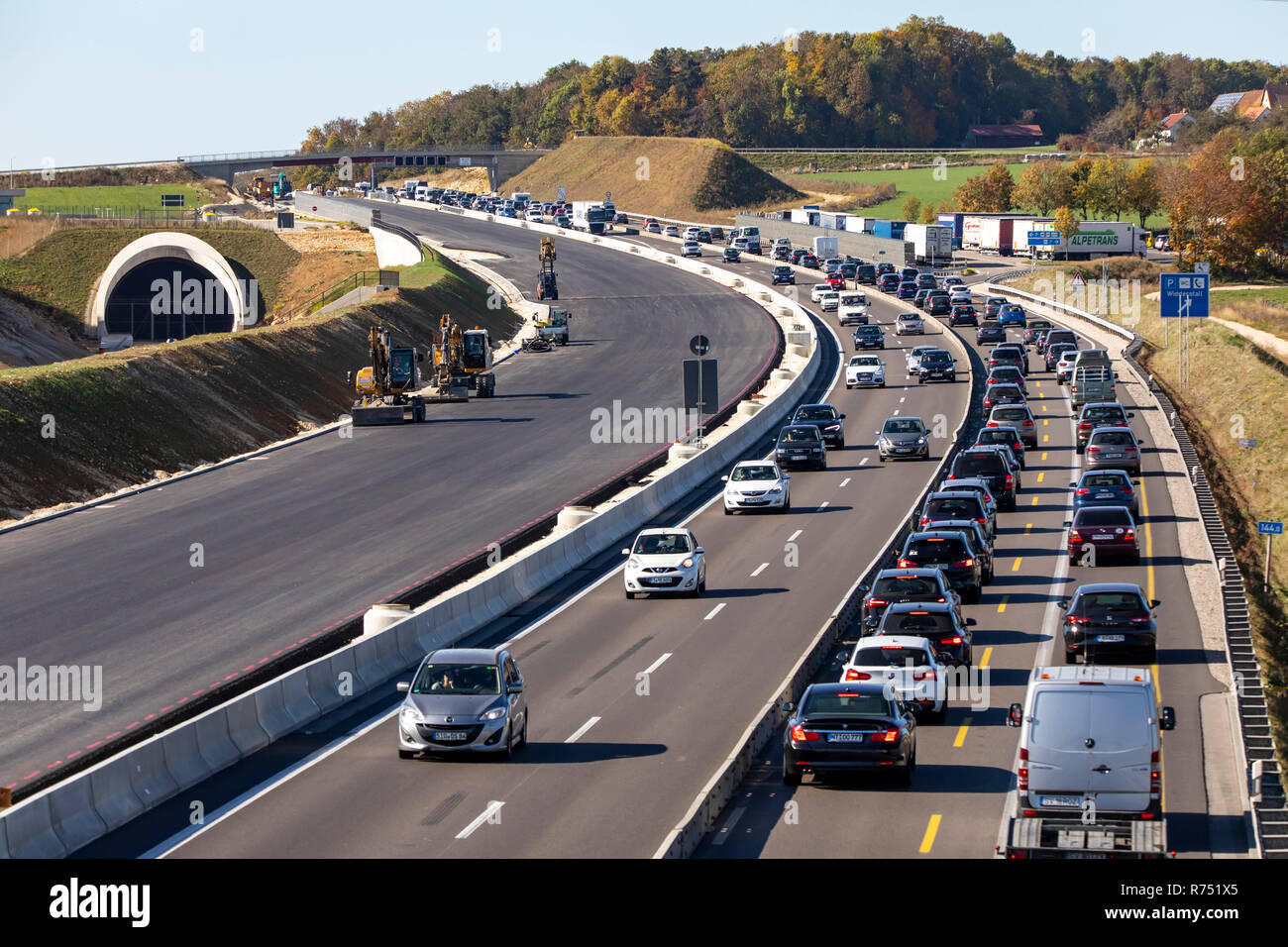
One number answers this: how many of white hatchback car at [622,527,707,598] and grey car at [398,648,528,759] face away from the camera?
0

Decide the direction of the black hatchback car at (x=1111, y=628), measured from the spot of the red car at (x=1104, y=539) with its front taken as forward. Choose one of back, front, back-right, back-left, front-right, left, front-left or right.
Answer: back

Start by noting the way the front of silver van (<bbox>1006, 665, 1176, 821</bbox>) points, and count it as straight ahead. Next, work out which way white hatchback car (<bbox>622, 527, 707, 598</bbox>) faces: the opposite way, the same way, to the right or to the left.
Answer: the opposite way

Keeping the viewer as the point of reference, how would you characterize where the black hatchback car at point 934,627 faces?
facing away from the viewer

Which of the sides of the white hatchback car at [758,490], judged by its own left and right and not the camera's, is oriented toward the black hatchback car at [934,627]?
front

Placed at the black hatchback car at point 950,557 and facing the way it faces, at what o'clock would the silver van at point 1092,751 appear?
The silver van is roughly at 6 o'clock from the black hatchback car.

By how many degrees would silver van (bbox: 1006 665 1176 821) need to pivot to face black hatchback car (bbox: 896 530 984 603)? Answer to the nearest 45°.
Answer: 0° — it already faces it

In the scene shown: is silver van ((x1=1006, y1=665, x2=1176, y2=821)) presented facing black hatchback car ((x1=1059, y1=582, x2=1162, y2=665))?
yes

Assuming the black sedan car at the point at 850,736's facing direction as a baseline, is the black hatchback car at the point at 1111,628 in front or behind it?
in front

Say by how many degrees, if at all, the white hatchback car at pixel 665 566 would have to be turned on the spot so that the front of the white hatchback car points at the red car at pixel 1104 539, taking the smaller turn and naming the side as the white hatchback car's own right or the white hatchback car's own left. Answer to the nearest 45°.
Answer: approximately 90° to the white hatchback car's own left

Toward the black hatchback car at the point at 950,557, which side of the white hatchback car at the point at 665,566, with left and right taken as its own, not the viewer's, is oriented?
left

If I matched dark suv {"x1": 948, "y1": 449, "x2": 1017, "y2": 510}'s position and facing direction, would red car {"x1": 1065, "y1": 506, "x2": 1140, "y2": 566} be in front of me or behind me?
behind

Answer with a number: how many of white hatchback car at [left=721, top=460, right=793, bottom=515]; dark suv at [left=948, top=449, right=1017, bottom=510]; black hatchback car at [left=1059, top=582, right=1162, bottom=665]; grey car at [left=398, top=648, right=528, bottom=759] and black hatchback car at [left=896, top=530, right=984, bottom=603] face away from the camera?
3

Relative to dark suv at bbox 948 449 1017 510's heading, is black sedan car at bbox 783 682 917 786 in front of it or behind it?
behind

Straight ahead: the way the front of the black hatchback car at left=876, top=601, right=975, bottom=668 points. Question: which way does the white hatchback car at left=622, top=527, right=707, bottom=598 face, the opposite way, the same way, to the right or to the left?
the opposite way

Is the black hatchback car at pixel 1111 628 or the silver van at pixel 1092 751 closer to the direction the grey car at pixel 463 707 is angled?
the silver van

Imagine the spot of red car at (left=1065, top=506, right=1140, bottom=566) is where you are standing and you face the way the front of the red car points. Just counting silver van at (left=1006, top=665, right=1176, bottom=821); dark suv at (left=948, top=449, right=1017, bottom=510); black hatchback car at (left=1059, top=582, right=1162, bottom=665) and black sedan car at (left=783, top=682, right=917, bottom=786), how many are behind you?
3

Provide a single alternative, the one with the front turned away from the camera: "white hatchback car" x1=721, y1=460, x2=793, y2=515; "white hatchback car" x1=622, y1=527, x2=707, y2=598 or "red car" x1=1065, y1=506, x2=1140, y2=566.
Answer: the red car

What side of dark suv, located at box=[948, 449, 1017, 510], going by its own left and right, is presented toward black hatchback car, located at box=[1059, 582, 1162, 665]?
back

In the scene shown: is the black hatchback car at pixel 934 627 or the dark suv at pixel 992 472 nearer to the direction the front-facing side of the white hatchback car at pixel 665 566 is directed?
the black hatchback car
